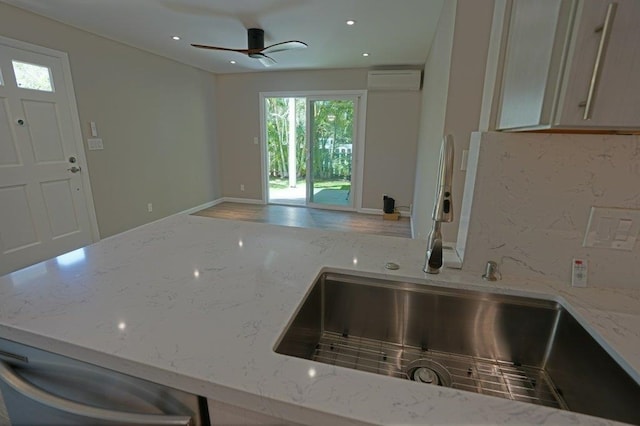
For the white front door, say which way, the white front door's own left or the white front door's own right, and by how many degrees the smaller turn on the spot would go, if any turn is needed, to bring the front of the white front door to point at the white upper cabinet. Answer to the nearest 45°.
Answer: approximately 45° to the white front door's own right

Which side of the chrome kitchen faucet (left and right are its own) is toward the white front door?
right

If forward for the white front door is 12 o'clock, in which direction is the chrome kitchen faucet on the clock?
The chrome kitchen faucet is roughly at 1 o'clock from the white front door.

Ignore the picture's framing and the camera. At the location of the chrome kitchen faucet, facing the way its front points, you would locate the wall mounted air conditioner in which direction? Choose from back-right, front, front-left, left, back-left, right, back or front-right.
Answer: back

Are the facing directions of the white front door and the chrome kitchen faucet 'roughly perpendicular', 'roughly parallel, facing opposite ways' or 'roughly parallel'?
roughly perpendicular

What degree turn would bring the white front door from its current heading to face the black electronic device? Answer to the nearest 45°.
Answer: approximately 45° to its left

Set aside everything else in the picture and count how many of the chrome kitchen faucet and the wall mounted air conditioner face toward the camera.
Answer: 2

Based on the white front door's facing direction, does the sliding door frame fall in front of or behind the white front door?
in front

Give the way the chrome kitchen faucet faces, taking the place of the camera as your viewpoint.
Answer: facing the viewer

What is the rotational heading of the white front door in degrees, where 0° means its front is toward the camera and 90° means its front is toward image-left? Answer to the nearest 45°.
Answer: approximately 315°

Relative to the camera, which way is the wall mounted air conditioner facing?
toward the camera

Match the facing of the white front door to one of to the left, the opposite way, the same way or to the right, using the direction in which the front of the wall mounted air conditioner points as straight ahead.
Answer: to the left

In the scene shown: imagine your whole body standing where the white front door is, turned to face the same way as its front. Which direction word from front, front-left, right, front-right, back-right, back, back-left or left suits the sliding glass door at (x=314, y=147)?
front-left

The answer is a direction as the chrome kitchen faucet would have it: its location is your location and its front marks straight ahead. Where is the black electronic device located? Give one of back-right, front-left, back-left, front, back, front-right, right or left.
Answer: back

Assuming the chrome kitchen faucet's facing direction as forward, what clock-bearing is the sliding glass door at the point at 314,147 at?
The sliding glass door is roughly at 5 o'clock from the chrome kitchen faucet.

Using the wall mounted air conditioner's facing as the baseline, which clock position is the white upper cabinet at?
The white upper cabinet is roughly at 12 o'clock from the wall mounted air conditioner.

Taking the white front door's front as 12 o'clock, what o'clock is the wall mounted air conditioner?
The wall mounted air conditioner is roughly at 11 o'clock from the white front door.
